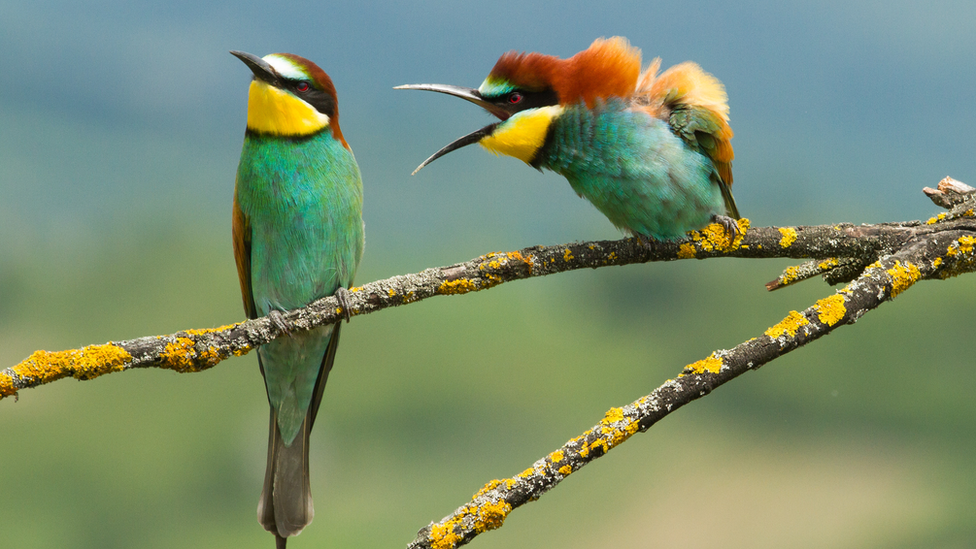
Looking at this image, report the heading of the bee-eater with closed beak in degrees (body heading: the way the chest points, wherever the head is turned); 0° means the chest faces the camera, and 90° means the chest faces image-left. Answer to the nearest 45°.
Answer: approximately 0°
